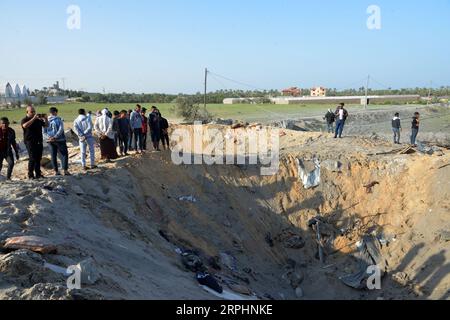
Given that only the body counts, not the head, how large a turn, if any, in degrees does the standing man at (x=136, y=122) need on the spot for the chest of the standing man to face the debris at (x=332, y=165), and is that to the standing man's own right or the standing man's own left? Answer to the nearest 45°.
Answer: approximately 45° to the standing man's own left

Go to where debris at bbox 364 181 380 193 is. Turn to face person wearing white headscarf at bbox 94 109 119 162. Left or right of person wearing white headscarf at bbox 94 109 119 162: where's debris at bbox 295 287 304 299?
left

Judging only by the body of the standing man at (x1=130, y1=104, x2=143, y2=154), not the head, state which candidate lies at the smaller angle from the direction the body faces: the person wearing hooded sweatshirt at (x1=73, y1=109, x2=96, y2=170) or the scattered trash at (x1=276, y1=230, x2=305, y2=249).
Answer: the scattered trash

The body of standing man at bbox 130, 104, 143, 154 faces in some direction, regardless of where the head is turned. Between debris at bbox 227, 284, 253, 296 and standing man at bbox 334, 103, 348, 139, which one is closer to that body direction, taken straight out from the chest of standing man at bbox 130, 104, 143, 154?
the debris

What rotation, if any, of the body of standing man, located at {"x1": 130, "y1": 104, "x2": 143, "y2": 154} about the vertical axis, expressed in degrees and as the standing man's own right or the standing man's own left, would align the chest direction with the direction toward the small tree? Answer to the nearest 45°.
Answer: approximately 135° to the standing man's own left

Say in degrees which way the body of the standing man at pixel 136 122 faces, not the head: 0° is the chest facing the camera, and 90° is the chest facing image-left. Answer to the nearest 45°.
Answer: approximately 315°

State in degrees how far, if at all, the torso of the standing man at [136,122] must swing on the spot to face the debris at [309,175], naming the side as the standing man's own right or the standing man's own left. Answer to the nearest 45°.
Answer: approximately 45° to the standing man's own left

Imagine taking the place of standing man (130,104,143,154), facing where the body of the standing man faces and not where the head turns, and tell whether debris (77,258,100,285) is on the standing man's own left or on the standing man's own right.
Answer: on the standing man's own right

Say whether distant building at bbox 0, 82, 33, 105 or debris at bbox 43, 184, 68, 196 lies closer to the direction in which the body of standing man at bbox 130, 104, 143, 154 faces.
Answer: the debris

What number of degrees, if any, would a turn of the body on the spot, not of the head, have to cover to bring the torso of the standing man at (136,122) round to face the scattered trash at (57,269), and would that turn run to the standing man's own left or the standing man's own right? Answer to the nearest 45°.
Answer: approximately 45° to the standing man's own right
